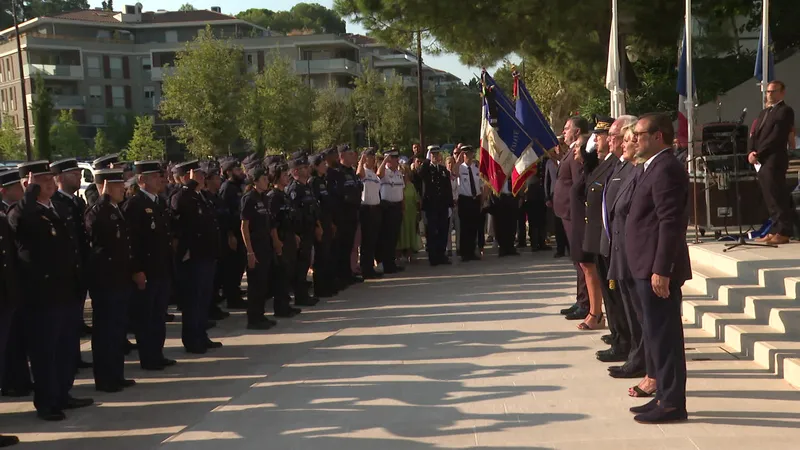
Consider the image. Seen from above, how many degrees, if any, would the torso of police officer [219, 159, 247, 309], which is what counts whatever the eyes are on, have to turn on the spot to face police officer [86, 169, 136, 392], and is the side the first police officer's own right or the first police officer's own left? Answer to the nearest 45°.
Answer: approximately 90° to the first police officer's own right

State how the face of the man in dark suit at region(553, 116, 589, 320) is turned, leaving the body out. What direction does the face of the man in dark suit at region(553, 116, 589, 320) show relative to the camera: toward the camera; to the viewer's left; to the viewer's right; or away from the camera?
to the viewer's left

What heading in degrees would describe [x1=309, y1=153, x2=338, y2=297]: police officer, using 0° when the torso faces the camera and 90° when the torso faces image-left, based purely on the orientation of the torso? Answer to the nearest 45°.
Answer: approximately 270°

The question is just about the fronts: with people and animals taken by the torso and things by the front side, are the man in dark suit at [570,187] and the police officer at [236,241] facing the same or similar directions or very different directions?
very different directions

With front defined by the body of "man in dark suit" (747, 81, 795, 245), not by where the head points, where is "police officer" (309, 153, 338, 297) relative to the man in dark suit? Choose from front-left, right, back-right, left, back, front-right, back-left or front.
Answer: front-right

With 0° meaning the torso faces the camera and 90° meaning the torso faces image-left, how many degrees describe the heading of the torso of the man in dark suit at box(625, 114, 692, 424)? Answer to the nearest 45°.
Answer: approximately 90°

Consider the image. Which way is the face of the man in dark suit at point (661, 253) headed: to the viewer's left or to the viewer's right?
to the viewer's left

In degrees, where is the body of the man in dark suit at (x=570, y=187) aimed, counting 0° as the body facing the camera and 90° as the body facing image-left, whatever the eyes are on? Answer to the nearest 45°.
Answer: approximately 90°

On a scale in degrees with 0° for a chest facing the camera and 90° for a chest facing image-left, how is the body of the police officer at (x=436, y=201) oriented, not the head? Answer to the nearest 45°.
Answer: approximately 0°

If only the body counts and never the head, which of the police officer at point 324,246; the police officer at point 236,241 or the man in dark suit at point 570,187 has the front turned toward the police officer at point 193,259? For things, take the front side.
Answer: the man in dark suit

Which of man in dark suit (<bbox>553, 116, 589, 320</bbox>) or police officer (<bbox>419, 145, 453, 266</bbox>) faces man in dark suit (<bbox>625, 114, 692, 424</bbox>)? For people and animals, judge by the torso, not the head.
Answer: the police officer

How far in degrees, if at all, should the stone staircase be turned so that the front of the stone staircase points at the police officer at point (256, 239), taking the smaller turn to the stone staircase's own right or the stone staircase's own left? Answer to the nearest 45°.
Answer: approximately 45° to the stone staircase's own right

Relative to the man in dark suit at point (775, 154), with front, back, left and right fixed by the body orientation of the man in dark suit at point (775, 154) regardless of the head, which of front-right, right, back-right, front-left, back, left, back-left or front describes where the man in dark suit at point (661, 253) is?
front-left

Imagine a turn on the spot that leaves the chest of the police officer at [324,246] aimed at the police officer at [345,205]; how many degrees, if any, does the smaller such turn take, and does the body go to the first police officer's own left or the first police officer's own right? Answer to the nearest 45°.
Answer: approximately 45° to the first police officer's own left

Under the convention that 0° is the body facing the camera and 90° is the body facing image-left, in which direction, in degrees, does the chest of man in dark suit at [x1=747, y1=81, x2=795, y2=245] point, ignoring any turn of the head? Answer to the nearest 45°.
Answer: approximately 45°
